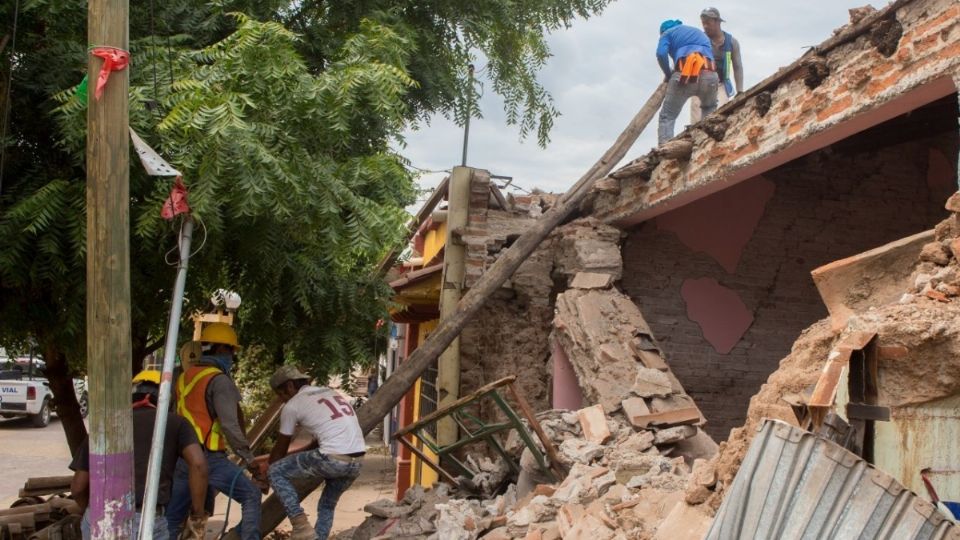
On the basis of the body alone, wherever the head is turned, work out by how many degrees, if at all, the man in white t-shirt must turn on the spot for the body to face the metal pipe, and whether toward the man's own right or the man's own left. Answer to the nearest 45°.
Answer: approximately 90° to the man's own left

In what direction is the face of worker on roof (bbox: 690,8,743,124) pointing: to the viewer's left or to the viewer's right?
to the viewer's left

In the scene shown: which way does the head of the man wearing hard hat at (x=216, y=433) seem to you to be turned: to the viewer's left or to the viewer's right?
to the viewer's right

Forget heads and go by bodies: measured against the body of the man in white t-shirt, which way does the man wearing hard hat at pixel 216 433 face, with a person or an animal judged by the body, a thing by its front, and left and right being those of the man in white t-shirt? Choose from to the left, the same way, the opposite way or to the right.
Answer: to the right

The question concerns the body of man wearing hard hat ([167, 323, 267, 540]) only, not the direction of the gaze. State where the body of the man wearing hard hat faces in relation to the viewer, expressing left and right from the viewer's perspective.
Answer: facing away from the viewer and to the right of the viewer

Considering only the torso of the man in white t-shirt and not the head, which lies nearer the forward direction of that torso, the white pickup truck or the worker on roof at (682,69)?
the white pickup truck

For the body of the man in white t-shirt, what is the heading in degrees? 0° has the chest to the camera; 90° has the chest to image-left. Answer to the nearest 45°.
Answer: approximately 135°

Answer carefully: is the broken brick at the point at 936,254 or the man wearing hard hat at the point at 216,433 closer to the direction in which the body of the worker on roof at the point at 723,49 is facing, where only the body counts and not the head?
the man wearing hard hat
